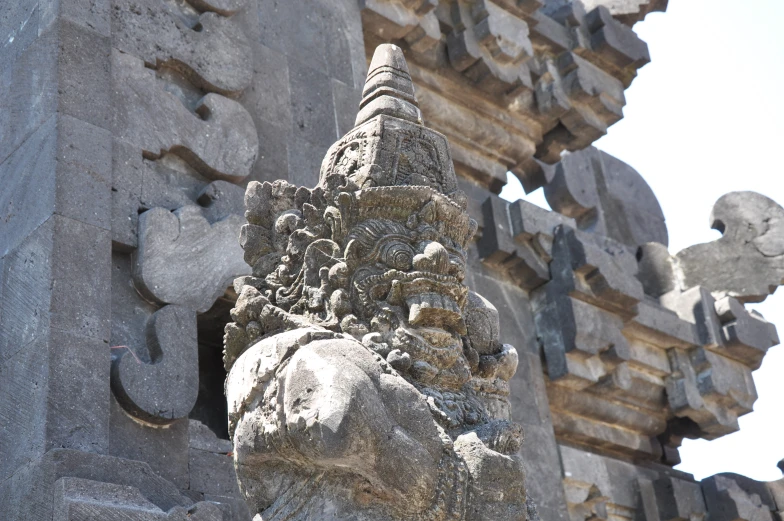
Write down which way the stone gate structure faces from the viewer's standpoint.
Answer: facing the viewer and to the right of the viewer
